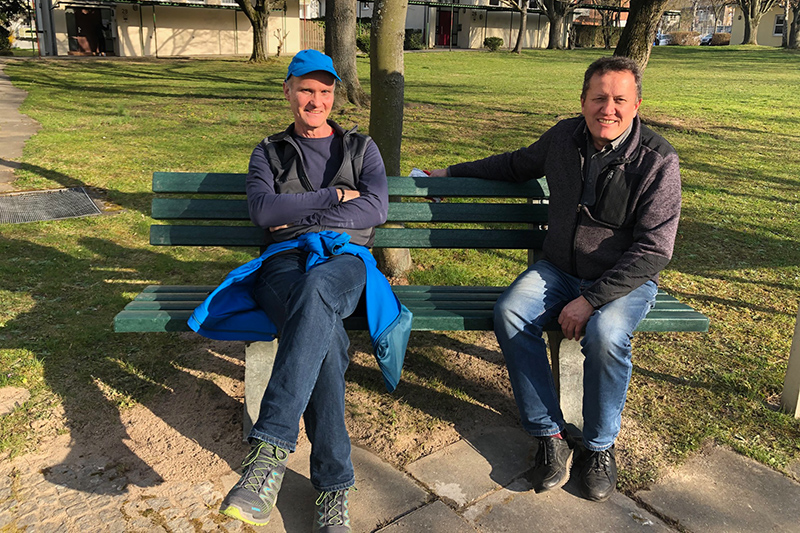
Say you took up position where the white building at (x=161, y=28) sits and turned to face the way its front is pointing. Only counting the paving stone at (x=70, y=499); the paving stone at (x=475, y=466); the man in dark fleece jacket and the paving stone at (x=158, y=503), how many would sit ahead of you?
4

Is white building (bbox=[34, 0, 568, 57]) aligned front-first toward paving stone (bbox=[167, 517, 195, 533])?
yes

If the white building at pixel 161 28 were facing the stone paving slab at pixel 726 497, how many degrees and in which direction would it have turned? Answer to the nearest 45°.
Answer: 0° — it already faces it

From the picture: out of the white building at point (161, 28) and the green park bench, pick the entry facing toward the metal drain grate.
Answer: the white building

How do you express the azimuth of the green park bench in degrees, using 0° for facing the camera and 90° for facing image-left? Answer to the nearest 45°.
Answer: approximately 0°

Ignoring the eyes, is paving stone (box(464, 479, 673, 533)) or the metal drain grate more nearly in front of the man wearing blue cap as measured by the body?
the paving stone

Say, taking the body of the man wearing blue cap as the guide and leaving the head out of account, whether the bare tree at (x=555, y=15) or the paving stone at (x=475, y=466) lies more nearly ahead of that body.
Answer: the paving stone

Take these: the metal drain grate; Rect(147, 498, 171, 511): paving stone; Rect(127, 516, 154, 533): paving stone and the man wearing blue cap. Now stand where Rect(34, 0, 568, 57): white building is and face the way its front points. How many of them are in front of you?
4

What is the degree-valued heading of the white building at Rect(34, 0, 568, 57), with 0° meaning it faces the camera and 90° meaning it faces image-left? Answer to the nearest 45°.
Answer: approximately 0°

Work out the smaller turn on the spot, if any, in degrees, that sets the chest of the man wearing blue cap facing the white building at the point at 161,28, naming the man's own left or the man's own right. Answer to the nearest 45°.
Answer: approximately 180°
